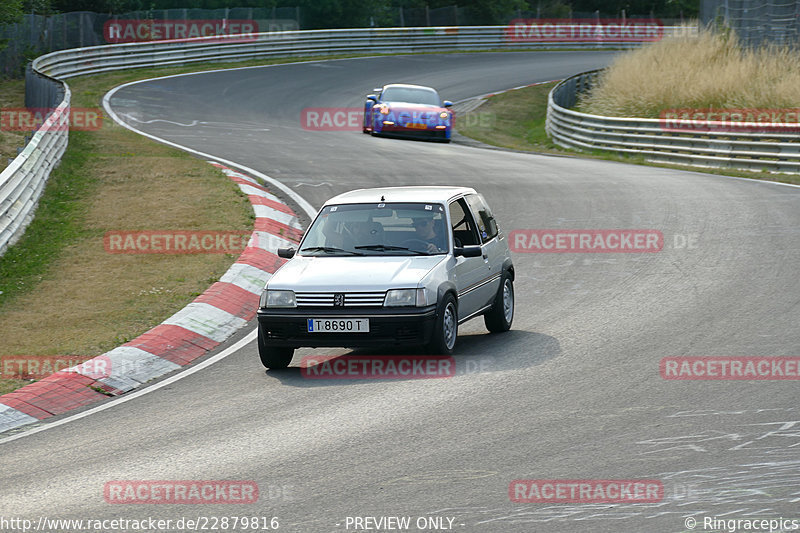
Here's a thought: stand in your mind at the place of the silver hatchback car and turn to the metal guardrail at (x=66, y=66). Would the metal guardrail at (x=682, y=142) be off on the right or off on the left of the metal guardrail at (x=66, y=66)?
right

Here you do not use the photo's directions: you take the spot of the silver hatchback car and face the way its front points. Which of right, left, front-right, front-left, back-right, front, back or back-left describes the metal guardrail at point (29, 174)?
right

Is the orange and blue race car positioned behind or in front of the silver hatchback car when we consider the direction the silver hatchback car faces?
behind

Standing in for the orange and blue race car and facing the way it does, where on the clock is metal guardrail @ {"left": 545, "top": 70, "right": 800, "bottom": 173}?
The metal guardrail is roughly at 10 o'clock from the orange and blue race car.

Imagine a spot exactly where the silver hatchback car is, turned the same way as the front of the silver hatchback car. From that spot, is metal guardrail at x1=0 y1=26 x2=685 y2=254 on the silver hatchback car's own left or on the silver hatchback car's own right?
on the silver hatchback car's own right

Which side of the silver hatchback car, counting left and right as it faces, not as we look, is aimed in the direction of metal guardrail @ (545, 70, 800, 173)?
back

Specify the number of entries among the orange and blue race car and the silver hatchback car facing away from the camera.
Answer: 0

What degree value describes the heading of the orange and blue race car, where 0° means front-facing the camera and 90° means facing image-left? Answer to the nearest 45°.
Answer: approximately 0°

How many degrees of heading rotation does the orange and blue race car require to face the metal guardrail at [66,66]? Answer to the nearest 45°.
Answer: approximately 135° to its right

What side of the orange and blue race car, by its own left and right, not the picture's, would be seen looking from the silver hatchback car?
front

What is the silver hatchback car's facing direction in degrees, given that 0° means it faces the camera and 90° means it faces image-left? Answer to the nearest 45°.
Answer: approximately 45°
